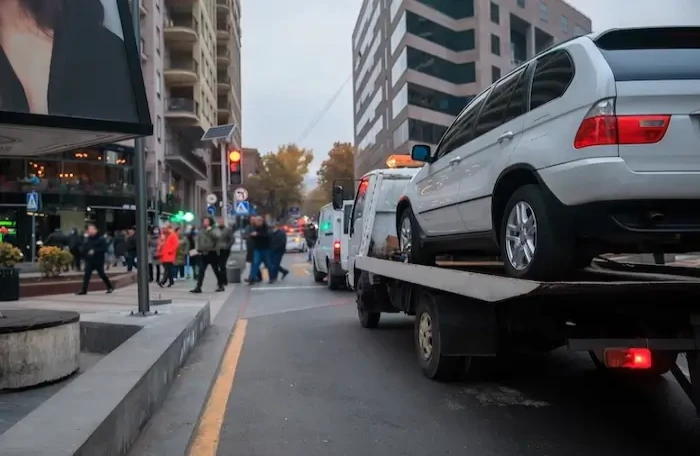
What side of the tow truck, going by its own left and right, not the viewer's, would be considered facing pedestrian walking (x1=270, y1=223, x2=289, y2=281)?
front

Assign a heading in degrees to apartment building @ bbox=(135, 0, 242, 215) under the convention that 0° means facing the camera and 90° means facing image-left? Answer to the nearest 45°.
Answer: approximately 315°

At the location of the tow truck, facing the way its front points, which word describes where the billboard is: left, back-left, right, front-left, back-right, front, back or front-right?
front-left

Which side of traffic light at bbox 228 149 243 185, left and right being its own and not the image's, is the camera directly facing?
front

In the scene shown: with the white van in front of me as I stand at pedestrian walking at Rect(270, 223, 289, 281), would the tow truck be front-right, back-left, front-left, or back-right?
front-right

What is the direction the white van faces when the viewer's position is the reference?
facing away from the viewer and to the left of the viewer

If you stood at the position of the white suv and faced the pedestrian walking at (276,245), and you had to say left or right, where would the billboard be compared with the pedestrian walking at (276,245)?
left

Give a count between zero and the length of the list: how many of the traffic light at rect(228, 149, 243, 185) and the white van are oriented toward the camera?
1

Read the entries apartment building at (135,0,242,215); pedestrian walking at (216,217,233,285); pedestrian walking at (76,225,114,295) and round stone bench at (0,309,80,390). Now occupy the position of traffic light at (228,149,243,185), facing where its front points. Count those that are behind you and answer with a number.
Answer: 1

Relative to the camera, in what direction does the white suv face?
facing away from the viewer and to the left of the viewer
